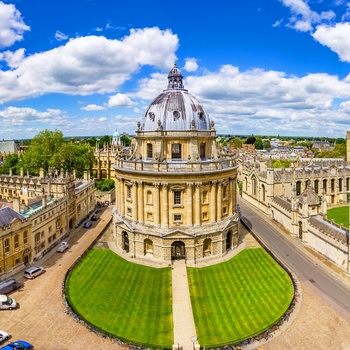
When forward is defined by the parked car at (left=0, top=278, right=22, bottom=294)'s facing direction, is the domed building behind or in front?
in front

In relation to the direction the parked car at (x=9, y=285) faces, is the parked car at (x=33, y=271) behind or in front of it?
in front

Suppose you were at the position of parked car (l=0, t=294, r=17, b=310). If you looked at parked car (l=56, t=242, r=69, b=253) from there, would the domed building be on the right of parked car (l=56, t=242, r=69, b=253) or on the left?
right
